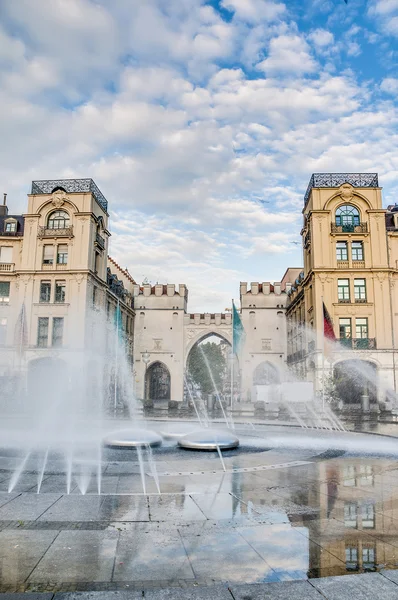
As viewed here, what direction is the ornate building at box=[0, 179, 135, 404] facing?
toward the camera

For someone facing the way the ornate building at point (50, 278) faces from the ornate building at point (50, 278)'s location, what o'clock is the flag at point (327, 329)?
The flag is roughly at 10 o'clock from the ornate building.

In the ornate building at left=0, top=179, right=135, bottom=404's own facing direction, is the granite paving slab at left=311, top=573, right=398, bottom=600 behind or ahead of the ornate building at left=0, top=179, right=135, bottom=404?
ahead

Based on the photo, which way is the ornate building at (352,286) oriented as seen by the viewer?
toward the camera

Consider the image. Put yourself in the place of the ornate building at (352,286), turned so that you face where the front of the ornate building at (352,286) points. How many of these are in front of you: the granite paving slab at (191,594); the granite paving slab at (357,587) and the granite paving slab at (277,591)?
3

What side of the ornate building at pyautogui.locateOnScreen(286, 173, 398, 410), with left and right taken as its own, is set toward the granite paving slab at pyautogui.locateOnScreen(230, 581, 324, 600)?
front

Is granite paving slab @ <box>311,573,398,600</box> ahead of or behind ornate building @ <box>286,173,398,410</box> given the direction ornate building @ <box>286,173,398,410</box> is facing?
ahead

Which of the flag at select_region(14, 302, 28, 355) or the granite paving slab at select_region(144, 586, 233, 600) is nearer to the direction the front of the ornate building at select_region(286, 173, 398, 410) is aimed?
the granite paving slab

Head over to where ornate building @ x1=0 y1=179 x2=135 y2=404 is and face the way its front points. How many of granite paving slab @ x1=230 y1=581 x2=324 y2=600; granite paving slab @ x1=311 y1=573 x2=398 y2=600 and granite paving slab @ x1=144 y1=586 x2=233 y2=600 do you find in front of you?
3

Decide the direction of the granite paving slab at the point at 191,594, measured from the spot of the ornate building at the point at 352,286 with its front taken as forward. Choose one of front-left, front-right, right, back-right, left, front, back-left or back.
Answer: front
